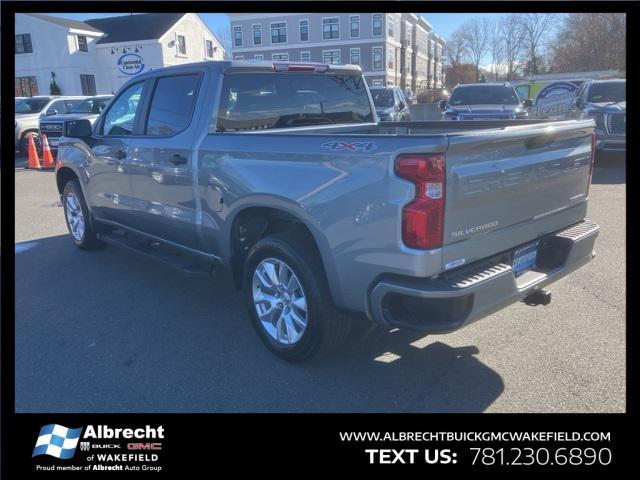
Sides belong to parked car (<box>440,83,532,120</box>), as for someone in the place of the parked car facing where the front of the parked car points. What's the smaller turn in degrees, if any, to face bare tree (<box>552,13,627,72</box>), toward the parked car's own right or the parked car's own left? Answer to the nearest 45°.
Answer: approximately 180°

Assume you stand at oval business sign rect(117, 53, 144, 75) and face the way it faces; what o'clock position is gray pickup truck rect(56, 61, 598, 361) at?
The gray pickup truck is roughly at 12 o'clock from the oval business sign.

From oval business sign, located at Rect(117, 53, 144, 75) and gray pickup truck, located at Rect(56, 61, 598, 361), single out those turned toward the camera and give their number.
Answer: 1

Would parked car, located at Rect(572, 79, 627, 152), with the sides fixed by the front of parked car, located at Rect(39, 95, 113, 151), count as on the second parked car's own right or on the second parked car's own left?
on the second parked car's own left

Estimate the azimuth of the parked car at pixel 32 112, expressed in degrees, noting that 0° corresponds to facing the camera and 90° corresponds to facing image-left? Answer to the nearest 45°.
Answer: approximately 45°

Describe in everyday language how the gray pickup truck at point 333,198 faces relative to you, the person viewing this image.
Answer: facing away from the viewer and to the left of the viewer

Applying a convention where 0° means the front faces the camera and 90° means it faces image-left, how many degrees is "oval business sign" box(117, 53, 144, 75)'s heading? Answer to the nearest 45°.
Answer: approximately 0°

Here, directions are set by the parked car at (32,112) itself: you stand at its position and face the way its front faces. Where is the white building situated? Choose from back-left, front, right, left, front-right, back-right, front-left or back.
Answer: back-right

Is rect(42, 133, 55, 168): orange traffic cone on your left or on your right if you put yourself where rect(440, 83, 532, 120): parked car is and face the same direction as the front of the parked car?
on your right
